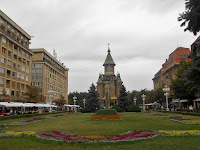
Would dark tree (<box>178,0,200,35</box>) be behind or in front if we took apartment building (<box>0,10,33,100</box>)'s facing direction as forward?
in front

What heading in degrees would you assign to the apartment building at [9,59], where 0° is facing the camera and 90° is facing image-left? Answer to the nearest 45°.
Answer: approximately 315°
